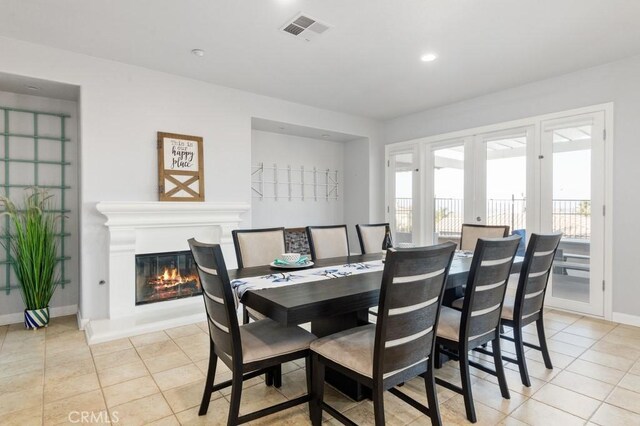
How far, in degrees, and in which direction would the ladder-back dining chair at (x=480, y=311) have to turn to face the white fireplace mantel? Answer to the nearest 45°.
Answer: approximately 45° to its left

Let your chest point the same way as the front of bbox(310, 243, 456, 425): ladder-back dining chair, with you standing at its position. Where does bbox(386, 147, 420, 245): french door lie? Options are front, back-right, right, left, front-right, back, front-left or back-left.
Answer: front-right

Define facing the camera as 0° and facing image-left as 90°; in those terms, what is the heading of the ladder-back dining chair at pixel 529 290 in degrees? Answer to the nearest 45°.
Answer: approximately 135°

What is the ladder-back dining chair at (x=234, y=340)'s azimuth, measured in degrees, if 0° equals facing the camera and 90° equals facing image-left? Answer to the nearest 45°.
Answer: approximately 225°

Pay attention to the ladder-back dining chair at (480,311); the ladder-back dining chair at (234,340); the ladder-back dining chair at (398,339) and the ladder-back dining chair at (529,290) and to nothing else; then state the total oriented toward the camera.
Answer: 0

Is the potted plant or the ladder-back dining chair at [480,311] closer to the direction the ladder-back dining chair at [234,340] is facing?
the ladder-back dining chair

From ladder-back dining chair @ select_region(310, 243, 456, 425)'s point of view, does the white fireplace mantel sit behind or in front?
in front

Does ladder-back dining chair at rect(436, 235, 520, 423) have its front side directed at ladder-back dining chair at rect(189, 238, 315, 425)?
no

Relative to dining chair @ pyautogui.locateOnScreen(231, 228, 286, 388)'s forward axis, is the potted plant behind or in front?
behind

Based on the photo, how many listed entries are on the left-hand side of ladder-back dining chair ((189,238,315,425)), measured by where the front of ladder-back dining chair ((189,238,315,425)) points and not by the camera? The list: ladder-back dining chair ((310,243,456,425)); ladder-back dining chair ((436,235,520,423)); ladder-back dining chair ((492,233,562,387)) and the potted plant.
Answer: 1

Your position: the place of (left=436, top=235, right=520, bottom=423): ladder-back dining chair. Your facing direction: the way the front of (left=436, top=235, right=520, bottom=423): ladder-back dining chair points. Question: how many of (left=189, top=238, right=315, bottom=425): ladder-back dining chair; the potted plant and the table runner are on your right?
0

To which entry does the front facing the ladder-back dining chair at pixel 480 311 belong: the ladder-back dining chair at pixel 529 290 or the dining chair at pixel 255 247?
the dining chair

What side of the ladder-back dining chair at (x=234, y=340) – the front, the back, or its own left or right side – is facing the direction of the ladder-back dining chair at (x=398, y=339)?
right

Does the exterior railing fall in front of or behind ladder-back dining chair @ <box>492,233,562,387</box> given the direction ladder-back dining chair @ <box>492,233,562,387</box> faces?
in front

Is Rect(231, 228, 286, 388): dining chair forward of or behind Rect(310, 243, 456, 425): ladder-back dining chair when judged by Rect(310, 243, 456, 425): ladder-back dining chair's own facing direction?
forward

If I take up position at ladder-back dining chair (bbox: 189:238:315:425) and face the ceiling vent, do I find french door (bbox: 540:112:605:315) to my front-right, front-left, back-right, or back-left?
front-right

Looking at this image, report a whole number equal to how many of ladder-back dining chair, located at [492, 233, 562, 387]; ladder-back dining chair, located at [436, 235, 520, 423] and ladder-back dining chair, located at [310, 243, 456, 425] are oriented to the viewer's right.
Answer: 0

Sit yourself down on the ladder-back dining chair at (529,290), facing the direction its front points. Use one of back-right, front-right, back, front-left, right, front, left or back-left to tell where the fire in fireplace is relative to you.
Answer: front-left

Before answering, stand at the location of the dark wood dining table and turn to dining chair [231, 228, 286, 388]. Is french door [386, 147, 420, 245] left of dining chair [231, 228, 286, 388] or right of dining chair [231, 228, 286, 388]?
right
